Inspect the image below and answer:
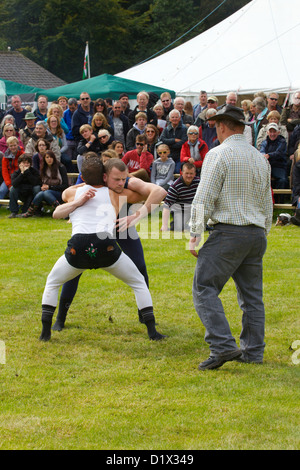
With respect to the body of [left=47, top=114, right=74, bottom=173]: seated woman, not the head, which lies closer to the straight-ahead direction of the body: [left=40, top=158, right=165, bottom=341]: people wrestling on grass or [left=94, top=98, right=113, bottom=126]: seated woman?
the people wrestling on grass

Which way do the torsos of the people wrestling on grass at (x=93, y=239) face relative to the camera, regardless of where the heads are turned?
away from the camera

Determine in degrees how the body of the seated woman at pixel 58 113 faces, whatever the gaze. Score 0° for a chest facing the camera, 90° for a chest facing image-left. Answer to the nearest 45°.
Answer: approximately 0°

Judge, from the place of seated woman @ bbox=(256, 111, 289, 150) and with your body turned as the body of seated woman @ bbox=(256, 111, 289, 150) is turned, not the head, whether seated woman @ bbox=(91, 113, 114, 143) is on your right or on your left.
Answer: on your right

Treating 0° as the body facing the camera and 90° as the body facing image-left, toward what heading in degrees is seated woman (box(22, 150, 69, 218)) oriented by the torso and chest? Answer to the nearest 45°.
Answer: approximately 45°

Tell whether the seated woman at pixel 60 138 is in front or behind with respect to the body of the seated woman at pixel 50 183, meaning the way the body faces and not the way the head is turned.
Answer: behind

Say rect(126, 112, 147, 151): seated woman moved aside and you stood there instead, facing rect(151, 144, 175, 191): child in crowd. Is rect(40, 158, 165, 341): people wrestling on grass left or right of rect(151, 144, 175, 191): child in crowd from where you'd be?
right

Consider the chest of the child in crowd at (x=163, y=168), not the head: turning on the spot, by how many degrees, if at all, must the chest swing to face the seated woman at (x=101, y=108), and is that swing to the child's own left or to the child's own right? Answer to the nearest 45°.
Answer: approximately 135° to the child's own right

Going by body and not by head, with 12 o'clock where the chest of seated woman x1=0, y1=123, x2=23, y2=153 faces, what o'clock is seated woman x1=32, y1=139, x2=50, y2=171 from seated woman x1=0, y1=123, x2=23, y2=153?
seated woman x1=32, y1=139, x2=50, y2=171 is roughly at 11 o'clock from seated woman x1=0, y1=123, x2=23, y2=153.

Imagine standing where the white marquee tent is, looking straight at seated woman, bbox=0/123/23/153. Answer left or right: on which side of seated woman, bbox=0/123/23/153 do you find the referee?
left

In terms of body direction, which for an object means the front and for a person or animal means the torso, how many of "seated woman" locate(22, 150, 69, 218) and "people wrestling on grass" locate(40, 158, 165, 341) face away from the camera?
1

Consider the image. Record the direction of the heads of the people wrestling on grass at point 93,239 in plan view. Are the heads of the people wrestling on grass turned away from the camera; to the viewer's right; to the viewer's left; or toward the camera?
away from the camera

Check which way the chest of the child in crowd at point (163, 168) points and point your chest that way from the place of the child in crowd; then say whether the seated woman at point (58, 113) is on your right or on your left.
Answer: on your right

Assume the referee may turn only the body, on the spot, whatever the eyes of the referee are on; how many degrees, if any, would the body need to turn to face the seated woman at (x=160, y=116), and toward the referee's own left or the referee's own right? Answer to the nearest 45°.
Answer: approximately 45° to the referee's own right

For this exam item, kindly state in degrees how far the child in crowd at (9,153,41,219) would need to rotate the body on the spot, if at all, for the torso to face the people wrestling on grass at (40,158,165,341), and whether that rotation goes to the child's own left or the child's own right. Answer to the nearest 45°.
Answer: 0° — they already face them
